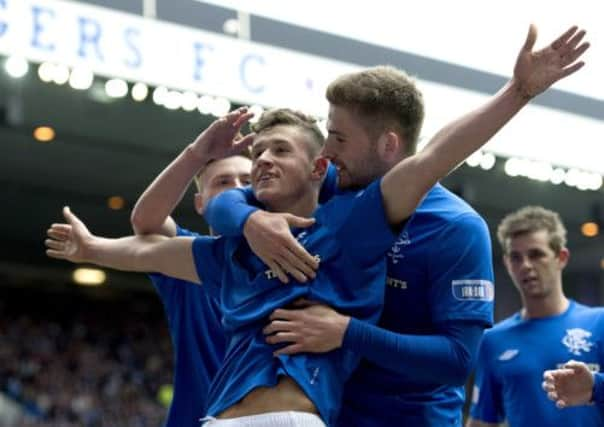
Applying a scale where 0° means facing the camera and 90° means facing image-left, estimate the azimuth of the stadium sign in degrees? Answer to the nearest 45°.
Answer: approximately 315°
